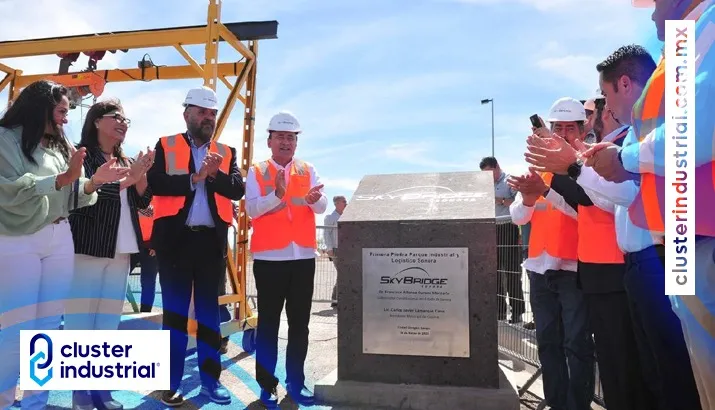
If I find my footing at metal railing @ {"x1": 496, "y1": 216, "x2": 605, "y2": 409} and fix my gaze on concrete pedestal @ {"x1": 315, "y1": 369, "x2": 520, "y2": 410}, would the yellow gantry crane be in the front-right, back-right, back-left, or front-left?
front-right

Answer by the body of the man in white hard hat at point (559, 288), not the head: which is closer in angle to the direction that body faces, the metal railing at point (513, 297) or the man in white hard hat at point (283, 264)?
the man in white hard hat

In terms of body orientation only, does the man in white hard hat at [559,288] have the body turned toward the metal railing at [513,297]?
no

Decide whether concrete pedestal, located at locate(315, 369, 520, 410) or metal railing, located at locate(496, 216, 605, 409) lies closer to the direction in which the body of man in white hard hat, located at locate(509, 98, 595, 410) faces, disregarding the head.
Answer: the concrete pedestal

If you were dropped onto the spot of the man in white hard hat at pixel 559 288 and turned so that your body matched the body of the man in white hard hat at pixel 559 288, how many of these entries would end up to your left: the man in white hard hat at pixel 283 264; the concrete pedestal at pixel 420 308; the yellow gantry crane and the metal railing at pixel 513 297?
0

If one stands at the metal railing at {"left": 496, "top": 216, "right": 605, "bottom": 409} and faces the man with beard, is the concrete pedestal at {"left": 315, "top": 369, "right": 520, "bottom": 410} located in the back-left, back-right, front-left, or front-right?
front-left

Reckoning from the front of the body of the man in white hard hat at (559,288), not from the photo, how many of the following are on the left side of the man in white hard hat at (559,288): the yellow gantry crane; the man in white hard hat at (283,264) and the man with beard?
0

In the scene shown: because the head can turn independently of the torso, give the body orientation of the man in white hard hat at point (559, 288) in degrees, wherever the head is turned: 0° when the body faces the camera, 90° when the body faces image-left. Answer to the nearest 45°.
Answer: approximately 45°

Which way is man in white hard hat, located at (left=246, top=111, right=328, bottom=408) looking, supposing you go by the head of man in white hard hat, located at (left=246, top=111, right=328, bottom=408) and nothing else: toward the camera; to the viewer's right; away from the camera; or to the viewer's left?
toward the camera

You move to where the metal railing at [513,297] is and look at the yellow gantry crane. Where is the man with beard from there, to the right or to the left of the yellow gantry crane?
left

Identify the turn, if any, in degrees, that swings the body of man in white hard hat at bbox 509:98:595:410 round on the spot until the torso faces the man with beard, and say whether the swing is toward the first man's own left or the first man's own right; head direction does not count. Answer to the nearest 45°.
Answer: approximately 45° to the first man's own right

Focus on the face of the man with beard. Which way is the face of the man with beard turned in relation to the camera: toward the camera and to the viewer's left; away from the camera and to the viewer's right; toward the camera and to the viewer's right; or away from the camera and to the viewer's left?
toward the camera and to the viewer's right

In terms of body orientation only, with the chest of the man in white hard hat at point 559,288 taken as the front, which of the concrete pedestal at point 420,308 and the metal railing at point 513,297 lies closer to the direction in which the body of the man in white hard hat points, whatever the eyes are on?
the concrete pedestal

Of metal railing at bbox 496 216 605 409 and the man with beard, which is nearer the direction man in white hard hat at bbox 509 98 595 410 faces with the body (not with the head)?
the man with beard
